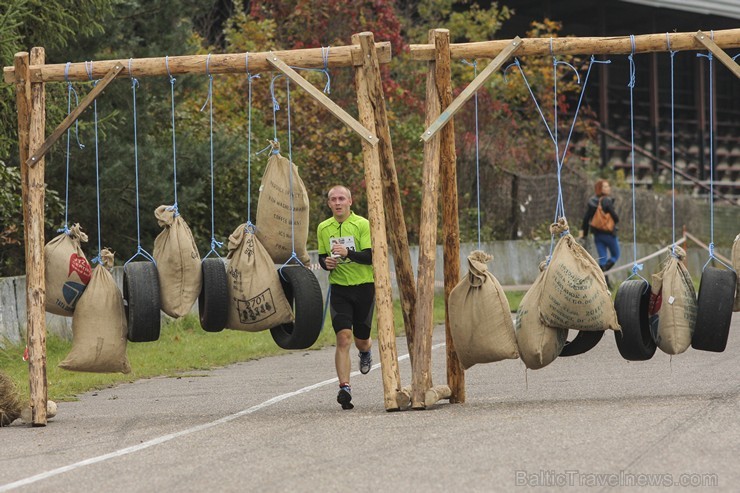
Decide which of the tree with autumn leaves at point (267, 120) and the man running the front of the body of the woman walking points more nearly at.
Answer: the tree with autumn leaves

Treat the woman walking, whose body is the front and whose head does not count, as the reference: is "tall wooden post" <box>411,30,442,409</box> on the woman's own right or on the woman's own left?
on the woman's own right
